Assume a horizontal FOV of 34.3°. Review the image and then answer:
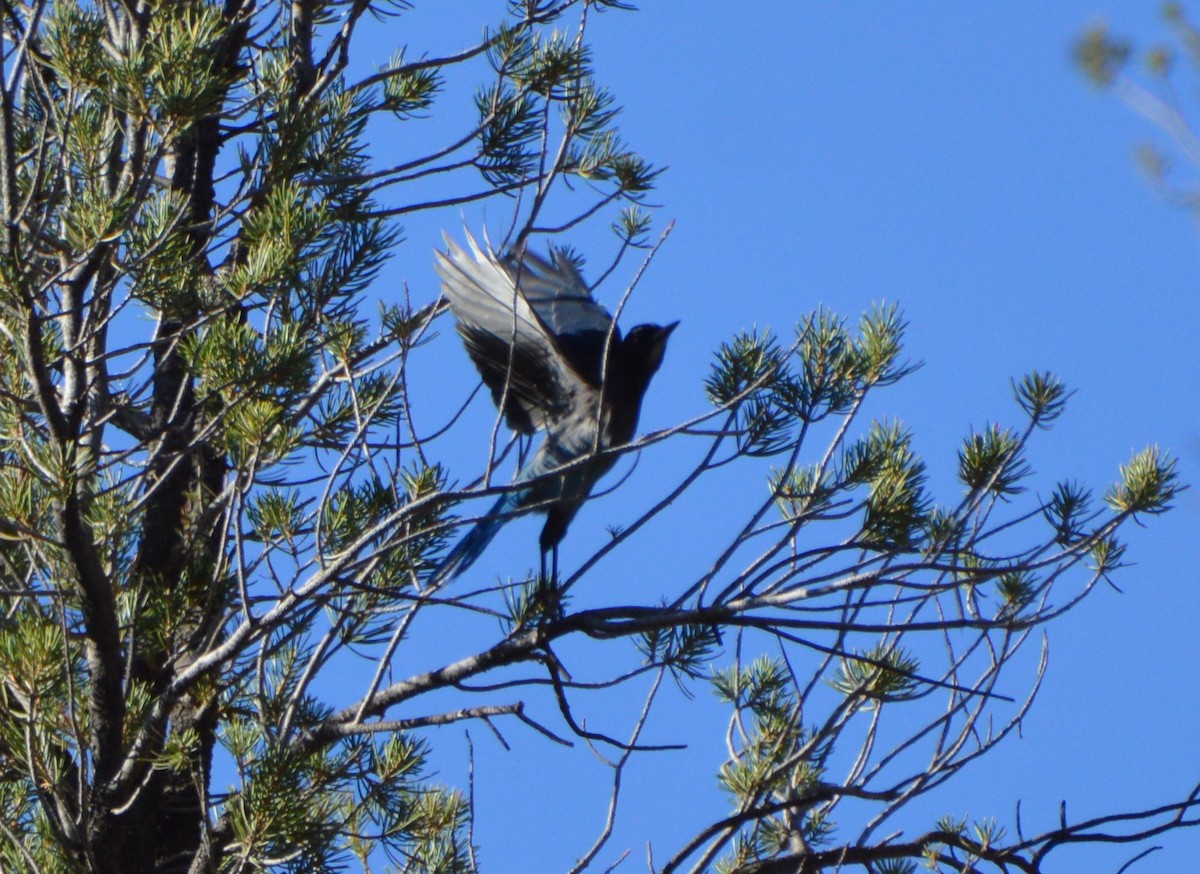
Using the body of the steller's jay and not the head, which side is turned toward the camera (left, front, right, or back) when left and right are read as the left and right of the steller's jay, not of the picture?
right
